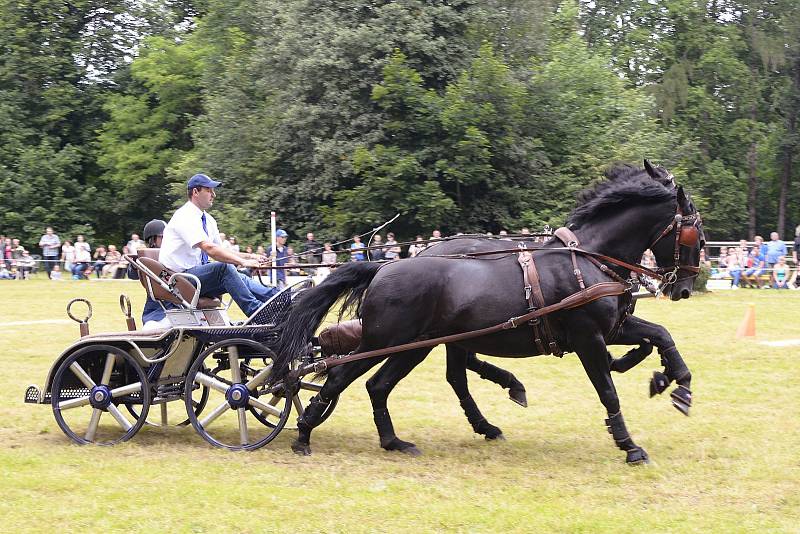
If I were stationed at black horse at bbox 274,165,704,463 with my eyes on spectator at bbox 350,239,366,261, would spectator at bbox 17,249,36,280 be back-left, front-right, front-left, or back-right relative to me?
front-left

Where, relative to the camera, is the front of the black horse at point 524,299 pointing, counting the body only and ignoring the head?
to the viewer's right

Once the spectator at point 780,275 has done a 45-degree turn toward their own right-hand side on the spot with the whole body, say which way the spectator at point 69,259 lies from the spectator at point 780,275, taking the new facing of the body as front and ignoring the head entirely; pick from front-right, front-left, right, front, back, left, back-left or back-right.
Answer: front-right

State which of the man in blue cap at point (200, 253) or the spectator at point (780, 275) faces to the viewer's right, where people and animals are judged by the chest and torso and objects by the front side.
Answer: the man in blue cap

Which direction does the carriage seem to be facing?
to the viewer's right

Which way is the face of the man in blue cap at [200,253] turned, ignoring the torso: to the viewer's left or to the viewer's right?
to the viewer's right

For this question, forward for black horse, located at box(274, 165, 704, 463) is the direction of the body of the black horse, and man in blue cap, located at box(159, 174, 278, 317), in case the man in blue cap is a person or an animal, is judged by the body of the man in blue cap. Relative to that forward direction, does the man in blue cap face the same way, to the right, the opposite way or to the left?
the same way

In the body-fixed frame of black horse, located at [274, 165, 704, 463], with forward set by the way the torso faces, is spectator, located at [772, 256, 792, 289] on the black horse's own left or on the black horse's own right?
on the black horse's own left

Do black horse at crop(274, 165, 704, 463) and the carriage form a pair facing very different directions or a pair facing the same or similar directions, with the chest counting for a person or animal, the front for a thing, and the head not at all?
same or similar directions

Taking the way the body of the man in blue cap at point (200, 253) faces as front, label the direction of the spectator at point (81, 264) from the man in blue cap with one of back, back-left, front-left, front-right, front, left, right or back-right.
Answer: left

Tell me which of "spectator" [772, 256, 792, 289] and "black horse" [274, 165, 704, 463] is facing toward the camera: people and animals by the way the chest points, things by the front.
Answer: the spectator

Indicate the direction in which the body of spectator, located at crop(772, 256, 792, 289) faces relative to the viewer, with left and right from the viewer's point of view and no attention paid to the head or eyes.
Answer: facing the viewer

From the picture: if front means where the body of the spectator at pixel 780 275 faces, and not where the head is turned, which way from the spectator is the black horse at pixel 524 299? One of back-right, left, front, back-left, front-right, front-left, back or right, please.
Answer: front

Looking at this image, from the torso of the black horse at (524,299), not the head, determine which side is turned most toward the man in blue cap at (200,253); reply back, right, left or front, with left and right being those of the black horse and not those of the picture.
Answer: back

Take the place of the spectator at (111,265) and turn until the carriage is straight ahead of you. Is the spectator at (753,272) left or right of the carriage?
left

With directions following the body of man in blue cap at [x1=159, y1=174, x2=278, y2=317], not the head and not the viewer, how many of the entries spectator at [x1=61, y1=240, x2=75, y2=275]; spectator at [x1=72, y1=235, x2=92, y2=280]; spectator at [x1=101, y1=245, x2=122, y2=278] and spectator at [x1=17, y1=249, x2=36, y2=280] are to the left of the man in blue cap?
4

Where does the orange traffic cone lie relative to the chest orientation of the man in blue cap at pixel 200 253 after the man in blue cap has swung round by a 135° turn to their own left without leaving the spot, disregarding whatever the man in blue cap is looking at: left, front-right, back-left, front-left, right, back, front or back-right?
right

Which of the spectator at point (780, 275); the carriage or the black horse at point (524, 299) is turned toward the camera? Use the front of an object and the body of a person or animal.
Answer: the spectator

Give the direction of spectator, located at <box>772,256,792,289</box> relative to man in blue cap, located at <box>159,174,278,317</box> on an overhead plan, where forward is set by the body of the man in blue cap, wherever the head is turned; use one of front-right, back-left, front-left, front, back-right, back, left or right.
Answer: front-left

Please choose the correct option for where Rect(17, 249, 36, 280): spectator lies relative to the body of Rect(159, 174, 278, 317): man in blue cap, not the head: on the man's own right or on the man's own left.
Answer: on the man's own left

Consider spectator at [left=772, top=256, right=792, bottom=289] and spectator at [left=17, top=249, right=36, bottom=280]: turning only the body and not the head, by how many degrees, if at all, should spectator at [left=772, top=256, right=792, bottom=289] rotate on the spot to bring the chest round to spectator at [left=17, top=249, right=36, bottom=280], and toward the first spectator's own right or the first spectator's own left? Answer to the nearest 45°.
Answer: approximately 90° to the first spectator's own right
